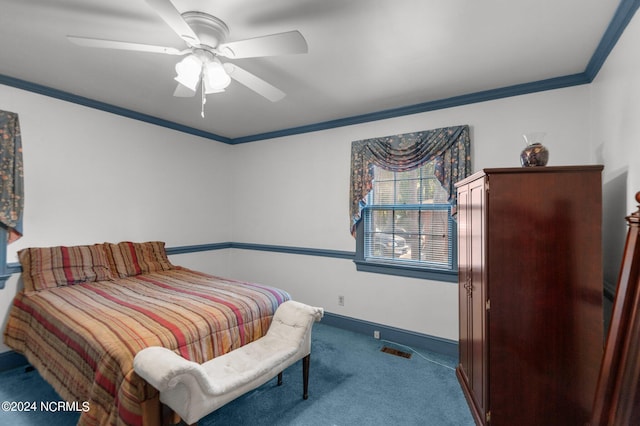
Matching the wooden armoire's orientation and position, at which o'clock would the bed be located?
The bed is roughly at 11 o'clock from the wooden armoire.

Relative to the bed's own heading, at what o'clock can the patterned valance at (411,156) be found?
The patterned valance is roughly at 11 o'clock from the bed.

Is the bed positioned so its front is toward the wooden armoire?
yes

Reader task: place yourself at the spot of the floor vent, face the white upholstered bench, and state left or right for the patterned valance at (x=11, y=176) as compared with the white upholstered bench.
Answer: right

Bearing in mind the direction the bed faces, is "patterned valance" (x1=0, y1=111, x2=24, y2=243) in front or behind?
behind

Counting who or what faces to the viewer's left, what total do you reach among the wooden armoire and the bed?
1

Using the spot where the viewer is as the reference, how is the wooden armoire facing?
facing to the left of the viewer
